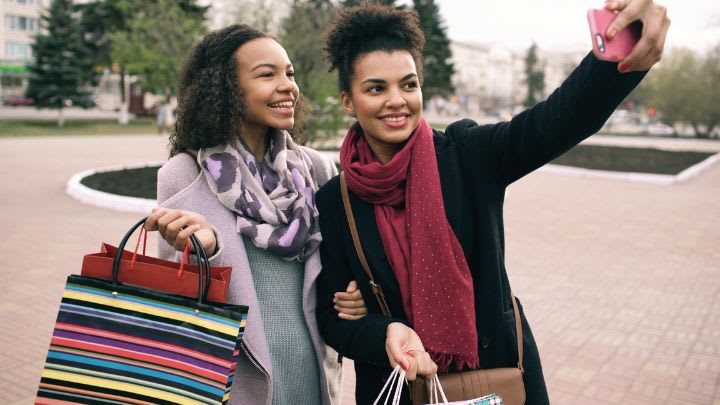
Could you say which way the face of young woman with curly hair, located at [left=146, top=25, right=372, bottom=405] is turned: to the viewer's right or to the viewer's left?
to the viewer's right

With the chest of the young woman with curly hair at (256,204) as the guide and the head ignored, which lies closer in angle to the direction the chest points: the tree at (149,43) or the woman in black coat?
the woman in black coat

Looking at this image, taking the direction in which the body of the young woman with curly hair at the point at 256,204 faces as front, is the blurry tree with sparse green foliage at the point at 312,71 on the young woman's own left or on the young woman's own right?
on the young woman's own left

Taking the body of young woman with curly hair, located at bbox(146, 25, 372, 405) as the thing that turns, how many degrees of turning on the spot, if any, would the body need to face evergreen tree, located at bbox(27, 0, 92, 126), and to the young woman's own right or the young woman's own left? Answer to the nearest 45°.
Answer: approximately 135° to the young woman's own left

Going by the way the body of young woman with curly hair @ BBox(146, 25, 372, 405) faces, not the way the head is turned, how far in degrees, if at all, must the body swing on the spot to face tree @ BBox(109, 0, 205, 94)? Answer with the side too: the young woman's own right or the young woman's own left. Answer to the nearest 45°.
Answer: approximately 135° to the young woman's own left

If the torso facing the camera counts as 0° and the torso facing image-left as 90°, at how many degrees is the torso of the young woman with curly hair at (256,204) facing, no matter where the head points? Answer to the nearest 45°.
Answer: approximately 315°

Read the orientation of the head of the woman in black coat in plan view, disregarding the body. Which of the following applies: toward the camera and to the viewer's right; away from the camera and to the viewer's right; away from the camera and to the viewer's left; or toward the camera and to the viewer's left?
toward the camera and to the viewer's right
